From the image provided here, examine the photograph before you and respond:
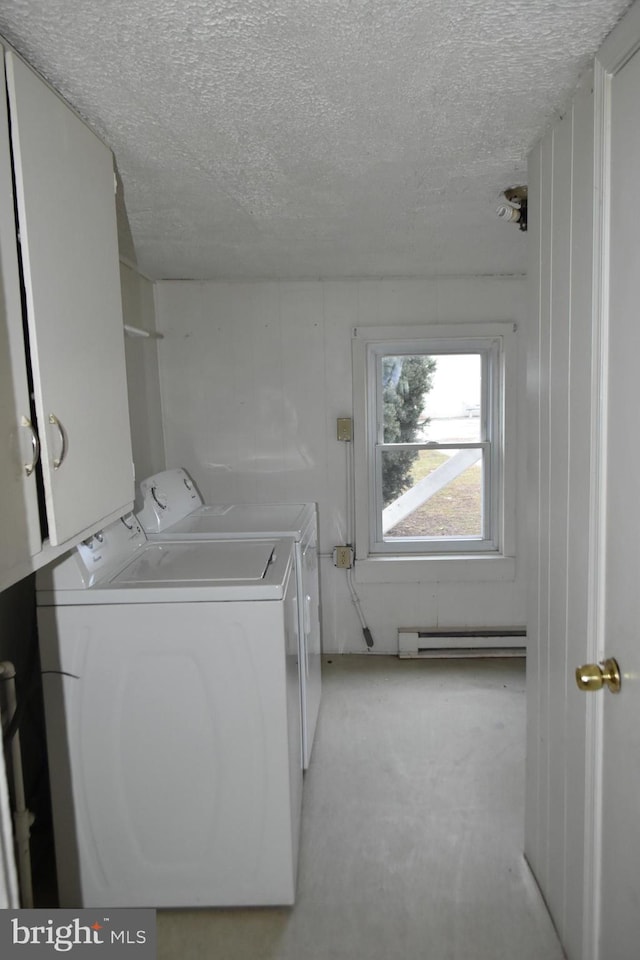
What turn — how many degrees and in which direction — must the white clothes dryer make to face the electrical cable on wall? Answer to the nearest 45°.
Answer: approximately 45° to its left

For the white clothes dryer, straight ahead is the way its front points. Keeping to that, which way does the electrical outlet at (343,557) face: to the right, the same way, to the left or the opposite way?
to the right

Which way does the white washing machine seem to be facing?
to the viewer's right

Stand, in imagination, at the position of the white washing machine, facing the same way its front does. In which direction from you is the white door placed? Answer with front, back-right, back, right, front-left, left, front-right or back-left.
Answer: front-right

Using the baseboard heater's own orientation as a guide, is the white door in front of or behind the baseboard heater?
in front

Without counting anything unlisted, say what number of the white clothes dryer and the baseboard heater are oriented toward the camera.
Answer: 1

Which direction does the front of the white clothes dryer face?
to the viewer's right

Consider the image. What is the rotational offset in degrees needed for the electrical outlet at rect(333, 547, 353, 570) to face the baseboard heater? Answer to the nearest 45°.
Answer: approximately 90° to its left

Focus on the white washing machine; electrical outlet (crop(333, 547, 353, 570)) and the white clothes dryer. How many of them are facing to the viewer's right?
2

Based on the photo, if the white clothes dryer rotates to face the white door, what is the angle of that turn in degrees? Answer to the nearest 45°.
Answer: approximately 90° to its right

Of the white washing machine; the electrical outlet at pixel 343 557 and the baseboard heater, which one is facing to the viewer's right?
the white washing machine

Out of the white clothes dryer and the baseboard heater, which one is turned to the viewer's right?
the white clothes dryer

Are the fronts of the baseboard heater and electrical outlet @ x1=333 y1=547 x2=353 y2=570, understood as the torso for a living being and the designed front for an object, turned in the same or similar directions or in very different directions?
same or similar directions

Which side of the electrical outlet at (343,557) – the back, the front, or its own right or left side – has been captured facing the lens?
front

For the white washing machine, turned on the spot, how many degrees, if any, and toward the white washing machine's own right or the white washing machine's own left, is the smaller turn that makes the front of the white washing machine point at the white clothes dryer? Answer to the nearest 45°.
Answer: approximately 45° to the white washing machine's own left

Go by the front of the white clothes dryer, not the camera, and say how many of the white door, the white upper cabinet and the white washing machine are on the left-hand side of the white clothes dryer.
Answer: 0

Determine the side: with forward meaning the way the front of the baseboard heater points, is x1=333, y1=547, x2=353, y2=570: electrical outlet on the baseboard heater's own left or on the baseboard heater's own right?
on the baseboard heater's own right

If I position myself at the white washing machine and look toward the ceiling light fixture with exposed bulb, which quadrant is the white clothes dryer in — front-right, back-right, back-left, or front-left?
front-left

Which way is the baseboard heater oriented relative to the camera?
toward the camera

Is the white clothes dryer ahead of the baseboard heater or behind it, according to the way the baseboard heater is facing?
ahead
